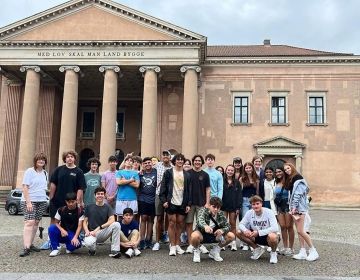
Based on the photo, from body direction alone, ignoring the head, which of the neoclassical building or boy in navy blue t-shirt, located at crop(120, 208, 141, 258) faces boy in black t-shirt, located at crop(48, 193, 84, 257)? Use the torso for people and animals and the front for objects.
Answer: the neoclassical building

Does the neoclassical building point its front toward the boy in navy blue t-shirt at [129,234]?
yes

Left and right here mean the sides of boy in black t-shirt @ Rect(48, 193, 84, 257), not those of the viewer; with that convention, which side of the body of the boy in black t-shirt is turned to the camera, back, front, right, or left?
front

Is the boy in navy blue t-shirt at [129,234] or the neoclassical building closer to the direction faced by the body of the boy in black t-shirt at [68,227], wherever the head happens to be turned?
the boy in navy blue t-shirt

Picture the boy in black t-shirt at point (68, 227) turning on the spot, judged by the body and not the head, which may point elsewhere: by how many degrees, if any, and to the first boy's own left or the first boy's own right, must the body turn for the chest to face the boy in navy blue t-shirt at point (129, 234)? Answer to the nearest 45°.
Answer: approximately 90° to the first boy's own left

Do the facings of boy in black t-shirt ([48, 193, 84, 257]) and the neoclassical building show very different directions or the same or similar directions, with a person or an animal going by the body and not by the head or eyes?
same or similar directions

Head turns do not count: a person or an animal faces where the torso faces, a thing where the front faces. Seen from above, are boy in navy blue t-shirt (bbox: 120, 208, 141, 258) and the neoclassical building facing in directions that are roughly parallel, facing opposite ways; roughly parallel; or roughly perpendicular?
roughly parallel

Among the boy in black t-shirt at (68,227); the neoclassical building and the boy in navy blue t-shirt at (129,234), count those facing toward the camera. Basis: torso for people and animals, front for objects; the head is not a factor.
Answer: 3

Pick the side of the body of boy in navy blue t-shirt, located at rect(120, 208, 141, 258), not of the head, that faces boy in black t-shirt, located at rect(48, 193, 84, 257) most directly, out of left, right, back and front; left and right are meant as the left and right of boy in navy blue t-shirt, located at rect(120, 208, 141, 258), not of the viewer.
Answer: right

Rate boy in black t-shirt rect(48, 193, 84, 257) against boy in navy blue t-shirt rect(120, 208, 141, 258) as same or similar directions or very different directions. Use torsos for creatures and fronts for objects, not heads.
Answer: same or similar directions

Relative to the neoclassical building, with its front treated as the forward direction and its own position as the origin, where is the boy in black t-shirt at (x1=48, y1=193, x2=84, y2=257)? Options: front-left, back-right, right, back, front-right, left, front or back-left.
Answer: front

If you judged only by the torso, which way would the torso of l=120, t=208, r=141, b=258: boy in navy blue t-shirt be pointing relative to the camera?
toward the camera

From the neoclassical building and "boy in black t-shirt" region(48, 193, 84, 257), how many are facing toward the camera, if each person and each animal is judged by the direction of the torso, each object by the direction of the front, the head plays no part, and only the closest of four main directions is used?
2
